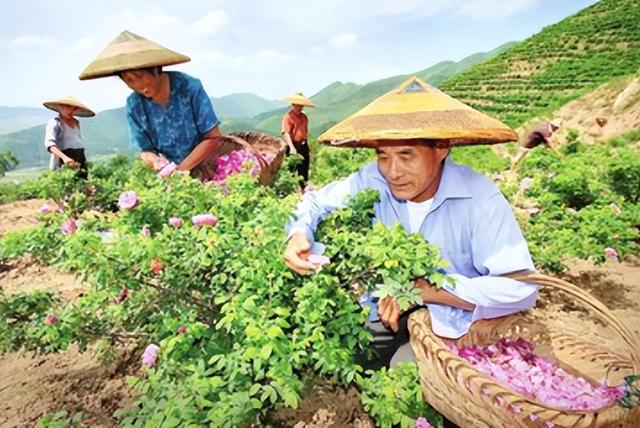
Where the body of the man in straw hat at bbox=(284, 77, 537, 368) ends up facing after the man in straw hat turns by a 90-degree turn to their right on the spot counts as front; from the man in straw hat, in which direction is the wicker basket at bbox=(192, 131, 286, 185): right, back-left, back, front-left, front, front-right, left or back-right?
front

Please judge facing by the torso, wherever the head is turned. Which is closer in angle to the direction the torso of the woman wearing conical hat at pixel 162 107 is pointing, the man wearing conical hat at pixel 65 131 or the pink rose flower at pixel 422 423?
the pink rose flower

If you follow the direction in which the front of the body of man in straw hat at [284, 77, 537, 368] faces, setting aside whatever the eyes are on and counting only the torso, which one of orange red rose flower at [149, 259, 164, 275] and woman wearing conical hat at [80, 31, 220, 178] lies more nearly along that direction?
the orange red rose flower

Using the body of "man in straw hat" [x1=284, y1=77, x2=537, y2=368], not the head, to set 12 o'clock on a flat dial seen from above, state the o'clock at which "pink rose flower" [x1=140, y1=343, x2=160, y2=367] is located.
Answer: The pink rose flower is roughly at 1 o'clock from the man in straw hat.

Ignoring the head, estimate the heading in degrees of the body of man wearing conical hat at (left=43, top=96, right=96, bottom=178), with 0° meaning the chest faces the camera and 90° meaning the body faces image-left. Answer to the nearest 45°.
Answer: approximately 315°

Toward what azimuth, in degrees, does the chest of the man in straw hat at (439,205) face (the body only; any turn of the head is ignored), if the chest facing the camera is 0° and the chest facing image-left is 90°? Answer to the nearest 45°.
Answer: approximately 45°

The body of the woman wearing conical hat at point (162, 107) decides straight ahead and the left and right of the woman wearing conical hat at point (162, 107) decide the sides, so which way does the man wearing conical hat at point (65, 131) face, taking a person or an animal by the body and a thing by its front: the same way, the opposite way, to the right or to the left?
to the left
